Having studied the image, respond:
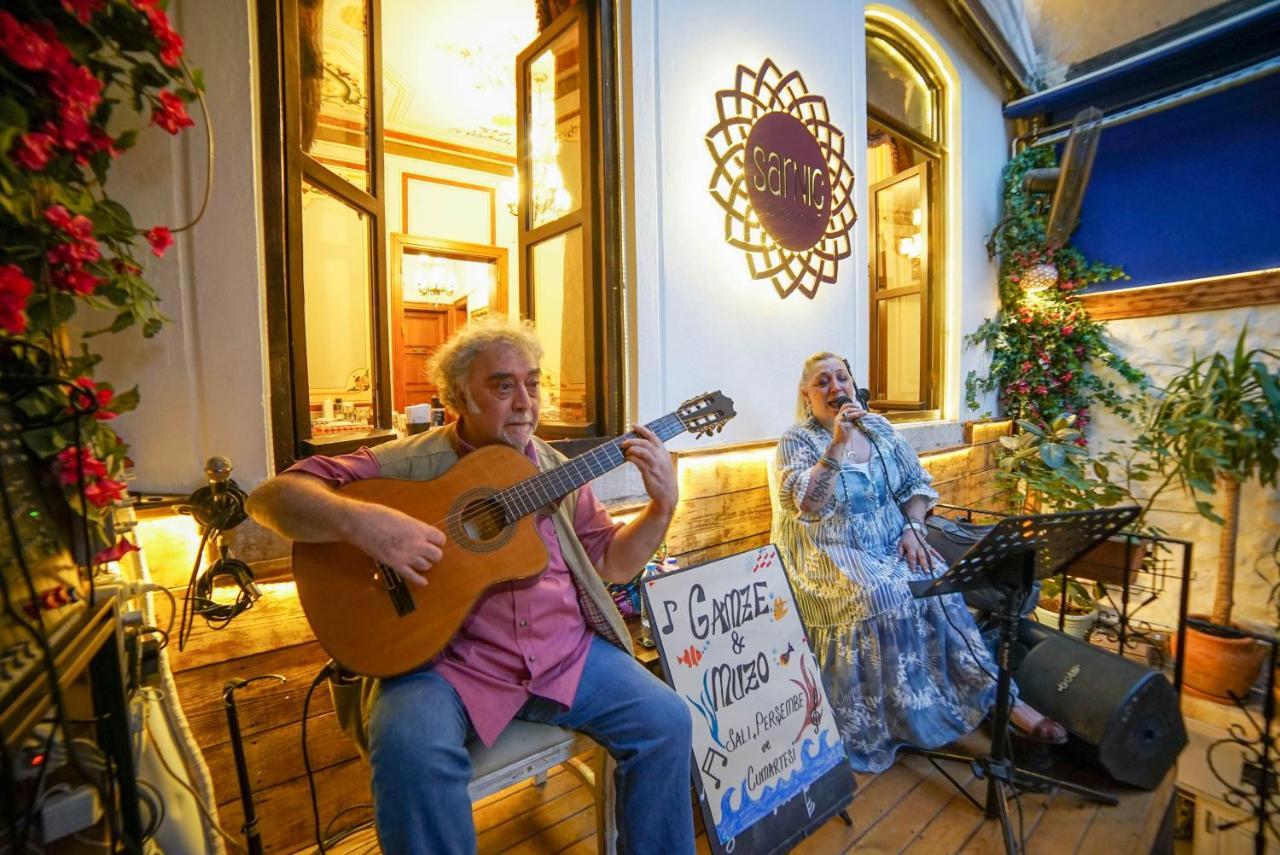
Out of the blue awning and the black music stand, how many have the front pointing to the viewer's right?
0

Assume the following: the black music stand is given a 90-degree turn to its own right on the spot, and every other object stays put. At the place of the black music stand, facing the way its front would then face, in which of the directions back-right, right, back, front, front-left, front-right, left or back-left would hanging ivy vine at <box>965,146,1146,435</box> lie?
front-left

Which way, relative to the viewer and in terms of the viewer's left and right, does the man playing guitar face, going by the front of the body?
facing the viewer and to the right of the viewer

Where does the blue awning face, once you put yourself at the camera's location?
facing the viewer and to the left of the viewer

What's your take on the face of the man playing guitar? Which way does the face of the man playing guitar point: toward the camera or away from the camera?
toward the camera

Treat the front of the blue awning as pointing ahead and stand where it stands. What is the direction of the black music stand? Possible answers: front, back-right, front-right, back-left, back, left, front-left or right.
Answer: front-left

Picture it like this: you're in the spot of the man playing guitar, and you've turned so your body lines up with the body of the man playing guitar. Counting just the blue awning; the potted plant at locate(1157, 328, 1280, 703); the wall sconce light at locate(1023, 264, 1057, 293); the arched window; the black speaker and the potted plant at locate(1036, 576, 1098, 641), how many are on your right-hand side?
0

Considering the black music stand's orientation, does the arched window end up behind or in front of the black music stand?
in front

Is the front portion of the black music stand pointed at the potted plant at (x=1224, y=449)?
no

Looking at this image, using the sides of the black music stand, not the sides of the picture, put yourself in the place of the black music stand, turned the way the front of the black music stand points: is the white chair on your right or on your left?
on your left

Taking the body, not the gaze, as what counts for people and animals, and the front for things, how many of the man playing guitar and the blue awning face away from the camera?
0

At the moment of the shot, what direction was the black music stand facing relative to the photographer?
facing away from the viewer and to the left of the viewer

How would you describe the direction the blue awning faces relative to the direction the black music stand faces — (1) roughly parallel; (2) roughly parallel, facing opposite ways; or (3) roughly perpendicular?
roughly perpendicular

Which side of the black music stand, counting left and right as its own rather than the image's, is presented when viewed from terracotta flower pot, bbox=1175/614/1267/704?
right
